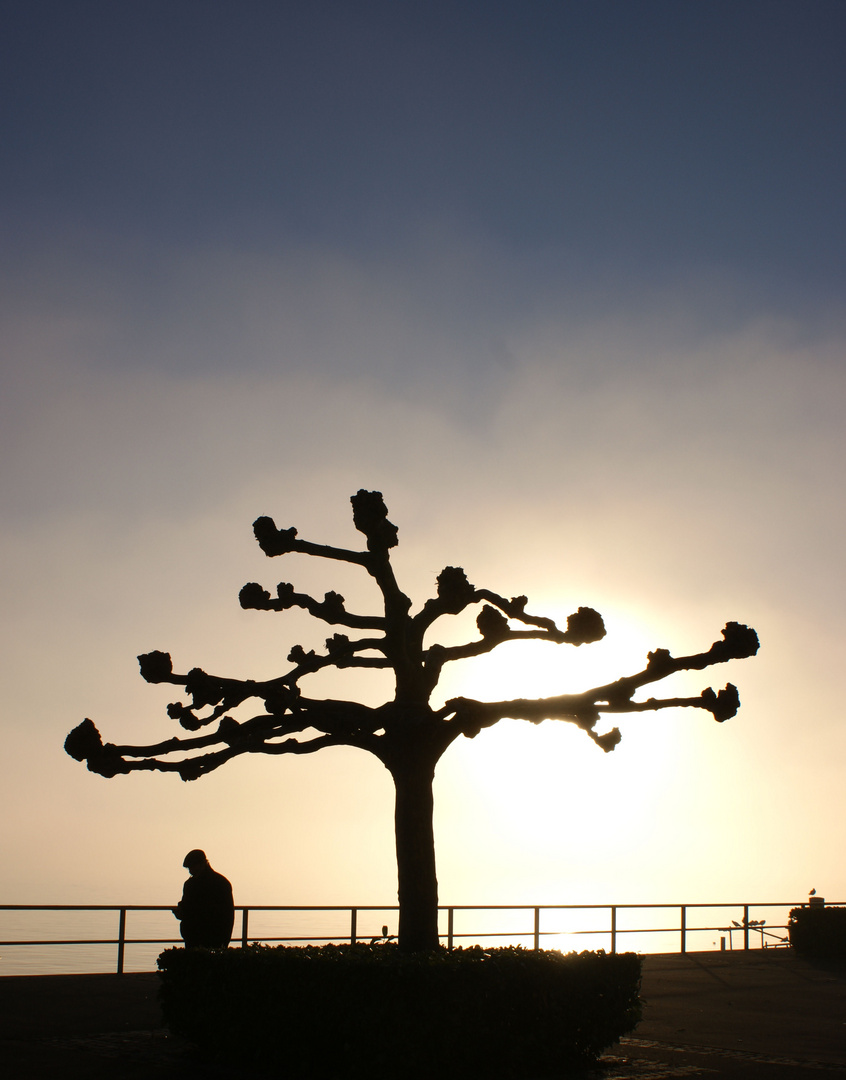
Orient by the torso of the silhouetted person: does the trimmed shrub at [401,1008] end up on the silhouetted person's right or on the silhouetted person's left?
on the silhouetted person's left

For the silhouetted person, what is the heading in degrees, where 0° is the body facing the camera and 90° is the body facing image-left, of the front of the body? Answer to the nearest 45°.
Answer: approximately 90°

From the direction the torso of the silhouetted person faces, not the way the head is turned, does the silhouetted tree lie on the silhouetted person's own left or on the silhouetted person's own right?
on the silhouetted person's own left
